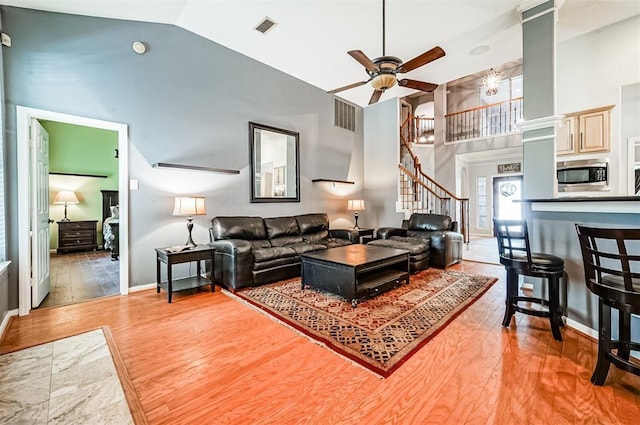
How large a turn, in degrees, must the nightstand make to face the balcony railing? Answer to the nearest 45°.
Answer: approximately 45° to its left

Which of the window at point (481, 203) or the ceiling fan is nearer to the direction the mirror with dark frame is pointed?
the ceiling fan

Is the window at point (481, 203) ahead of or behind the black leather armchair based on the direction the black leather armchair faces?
behind

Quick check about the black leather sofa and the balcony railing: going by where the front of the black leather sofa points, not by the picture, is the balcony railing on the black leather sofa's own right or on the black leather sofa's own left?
on the black leather sofa's own left

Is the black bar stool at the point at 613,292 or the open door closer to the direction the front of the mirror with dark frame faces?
the black bar stool

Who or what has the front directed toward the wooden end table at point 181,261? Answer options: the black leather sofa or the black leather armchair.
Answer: the black leather armchair

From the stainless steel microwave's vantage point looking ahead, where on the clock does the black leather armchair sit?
The black leather armchair is roughly at 2 o'clock from the stainless steel microwave.

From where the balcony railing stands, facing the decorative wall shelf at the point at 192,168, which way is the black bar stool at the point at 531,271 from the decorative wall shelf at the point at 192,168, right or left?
left

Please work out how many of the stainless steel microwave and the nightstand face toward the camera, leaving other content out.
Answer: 2

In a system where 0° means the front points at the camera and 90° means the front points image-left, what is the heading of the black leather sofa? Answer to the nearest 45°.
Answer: approximately 315°

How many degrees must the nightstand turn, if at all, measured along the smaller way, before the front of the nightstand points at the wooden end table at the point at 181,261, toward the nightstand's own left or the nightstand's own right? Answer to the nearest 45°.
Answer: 0° — it already faces it
